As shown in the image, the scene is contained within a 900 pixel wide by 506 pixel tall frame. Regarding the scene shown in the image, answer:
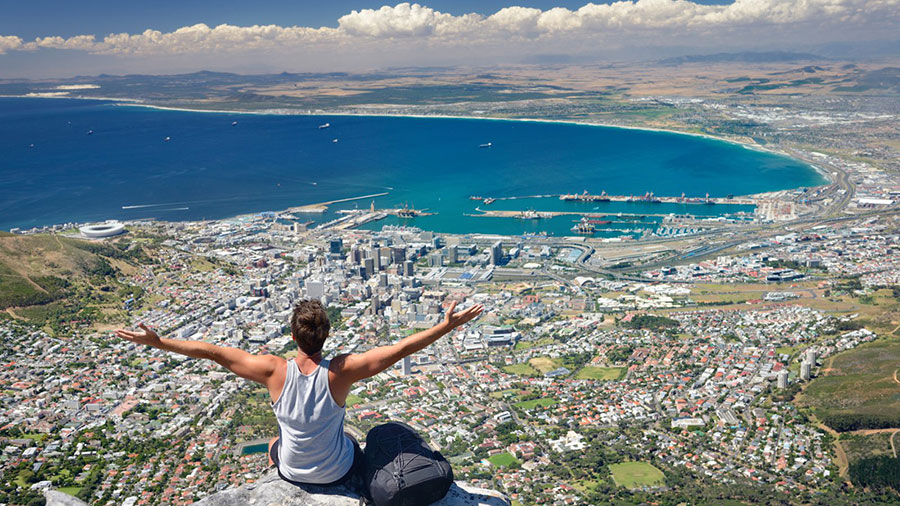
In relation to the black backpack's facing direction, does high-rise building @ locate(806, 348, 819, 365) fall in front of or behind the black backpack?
behind

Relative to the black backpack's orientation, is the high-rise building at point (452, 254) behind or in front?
behind

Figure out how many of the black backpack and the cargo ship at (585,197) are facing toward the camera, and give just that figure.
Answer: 1

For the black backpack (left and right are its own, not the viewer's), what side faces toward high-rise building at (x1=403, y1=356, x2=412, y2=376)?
back

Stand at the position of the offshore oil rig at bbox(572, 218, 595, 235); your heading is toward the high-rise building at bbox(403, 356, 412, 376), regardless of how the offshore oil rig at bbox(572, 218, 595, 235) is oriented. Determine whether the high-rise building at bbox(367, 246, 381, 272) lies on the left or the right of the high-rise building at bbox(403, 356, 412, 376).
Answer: right

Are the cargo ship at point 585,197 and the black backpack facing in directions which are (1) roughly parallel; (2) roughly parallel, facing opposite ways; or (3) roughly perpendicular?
roughly perpendicular

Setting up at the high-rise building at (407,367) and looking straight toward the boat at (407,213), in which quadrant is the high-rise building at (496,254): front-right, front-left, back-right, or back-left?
front-right

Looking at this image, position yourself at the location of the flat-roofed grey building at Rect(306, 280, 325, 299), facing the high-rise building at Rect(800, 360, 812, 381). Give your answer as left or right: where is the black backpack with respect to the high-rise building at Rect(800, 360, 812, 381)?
right

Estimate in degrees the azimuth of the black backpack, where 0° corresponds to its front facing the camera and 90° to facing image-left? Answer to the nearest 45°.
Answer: approximately 0°

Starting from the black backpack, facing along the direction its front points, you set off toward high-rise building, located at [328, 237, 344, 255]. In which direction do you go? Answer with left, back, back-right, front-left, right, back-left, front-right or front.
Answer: back
